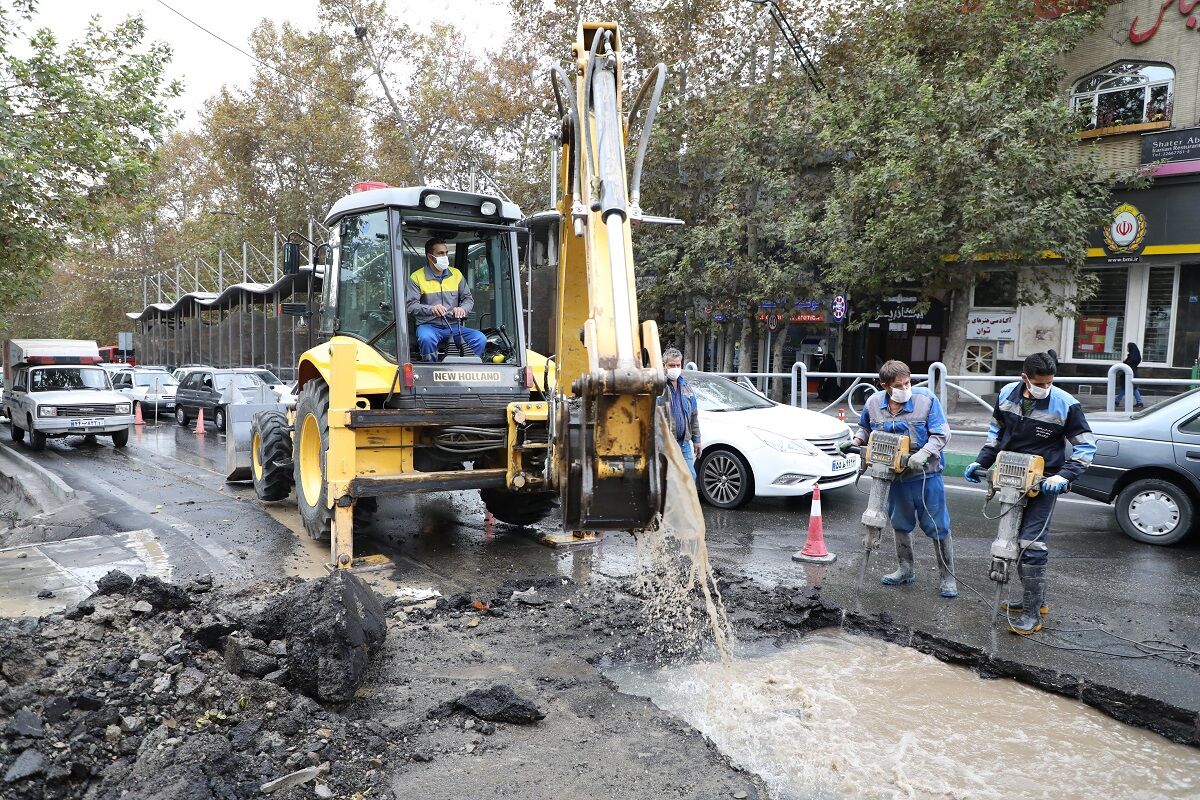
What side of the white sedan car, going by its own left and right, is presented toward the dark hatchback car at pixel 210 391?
back

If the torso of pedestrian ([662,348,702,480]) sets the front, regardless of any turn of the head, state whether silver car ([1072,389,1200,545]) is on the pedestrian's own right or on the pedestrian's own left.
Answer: on the pedestrian's own left

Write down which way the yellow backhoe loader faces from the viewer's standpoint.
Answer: facing away from the viewer and to the left of the viewer

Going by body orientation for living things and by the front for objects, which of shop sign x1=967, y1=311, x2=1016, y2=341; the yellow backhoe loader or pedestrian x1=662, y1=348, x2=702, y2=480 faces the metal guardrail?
the shop sign

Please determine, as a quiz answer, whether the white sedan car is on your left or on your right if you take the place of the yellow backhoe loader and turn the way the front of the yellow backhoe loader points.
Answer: on your right

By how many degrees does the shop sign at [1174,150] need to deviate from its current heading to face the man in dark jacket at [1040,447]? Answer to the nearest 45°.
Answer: approximately 45° to its left

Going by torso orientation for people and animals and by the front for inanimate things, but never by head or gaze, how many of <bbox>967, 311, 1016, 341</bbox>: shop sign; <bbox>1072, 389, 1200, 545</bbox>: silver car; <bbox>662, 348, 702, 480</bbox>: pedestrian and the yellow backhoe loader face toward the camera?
2
